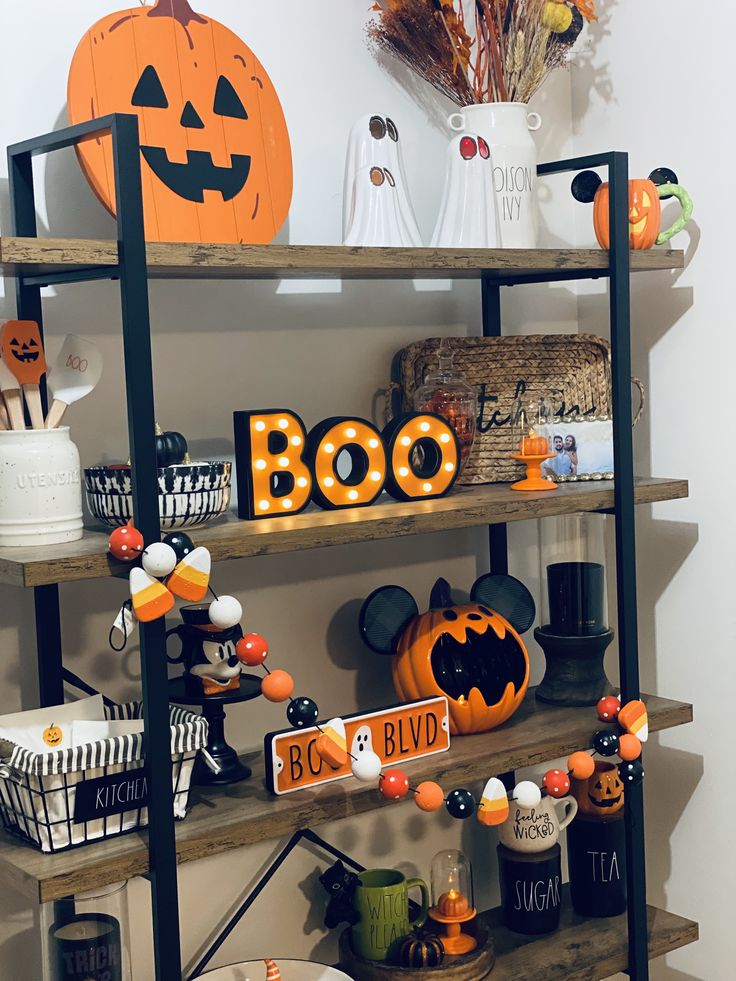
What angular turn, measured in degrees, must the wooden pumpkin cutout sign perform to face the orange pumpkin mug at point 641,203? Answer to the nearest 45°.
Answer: approximately 90° to its left

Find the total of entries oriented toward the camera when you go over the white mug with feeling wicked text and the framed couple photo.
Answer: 2

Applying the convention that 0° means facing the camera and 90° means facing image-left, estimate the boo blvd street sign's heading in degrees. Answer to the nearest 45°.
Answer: approximately 315°

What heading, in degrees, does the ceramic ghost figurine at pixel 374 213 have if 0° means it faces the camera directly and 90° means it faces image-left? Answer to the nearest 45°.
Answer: approximately 315°
